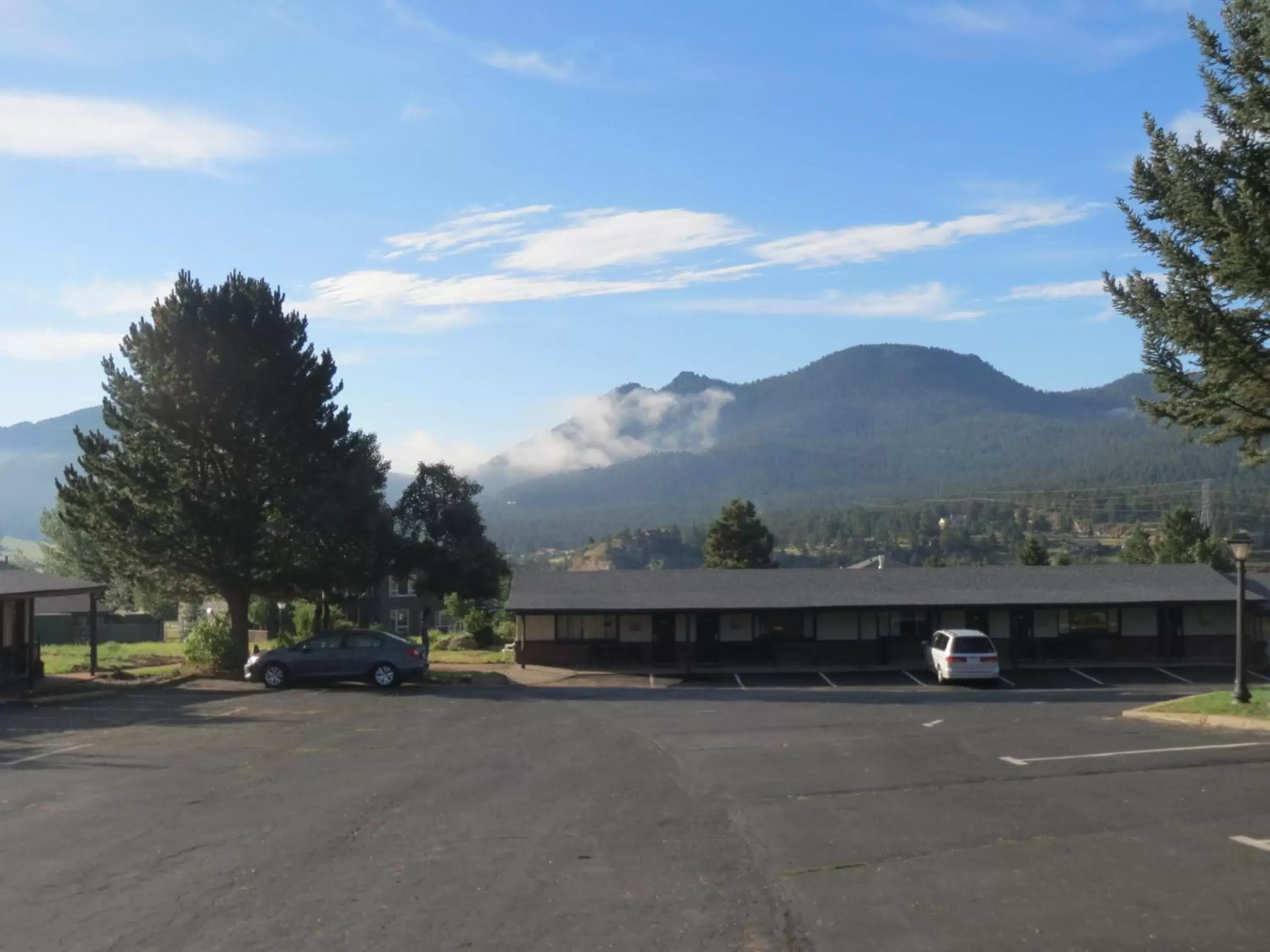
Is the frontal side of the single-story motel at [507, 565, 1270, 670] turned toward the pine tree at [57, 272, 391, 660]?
no

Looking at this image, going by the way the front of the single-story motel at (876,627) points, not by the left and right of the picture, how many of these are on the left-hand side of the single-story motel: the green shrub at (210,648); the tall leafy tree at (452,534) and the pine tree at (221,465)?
0

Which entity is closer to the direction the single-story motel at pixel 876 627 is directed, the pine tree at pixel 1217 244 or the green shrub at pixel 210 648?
the pine tree

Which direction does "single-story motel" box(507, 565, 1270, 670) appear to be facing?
toward the camera

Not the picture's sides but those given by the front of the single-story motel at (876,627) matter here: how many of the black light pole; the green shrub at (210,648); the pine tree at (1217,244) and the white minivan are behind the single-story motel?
0

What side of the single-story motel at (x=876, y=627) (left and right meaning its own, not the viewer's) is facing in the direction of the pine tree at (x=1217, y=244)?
front

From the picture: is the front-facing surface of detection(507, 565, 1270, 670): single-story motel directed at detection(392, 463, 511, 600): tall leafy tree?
no

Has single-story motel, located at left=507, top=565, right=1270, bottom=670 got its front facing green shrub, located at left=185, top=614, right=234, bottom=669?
no

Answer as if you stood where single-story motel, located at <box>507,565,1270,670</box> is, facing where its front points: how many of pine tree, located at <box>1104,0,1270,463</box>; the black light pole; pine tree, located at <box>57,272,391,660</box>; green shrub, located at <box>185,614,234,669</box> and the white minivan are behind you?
0

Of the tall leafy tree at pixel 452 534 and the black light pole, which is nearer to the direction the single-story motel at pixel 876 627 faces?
the black light pole

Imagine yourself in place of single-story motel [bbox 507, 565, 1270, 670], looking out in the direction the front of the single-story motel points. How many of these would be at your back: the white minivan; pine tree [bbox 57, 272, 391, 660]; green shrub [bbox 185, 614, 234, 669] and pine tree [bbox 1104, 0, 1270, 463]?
0

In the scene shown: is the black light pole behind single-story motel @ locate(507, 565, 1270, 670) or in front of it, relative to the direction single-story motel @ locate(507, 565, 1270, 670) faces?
in front

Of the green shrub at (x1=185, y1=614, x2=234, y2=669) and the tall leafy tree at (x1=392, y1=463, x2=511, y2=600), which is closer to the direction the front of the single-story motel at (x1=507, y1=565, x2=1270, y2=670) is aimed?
the green shrub

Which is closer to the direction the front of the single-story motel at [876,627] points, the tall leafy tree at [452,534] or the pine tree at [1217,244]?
the pine tree
